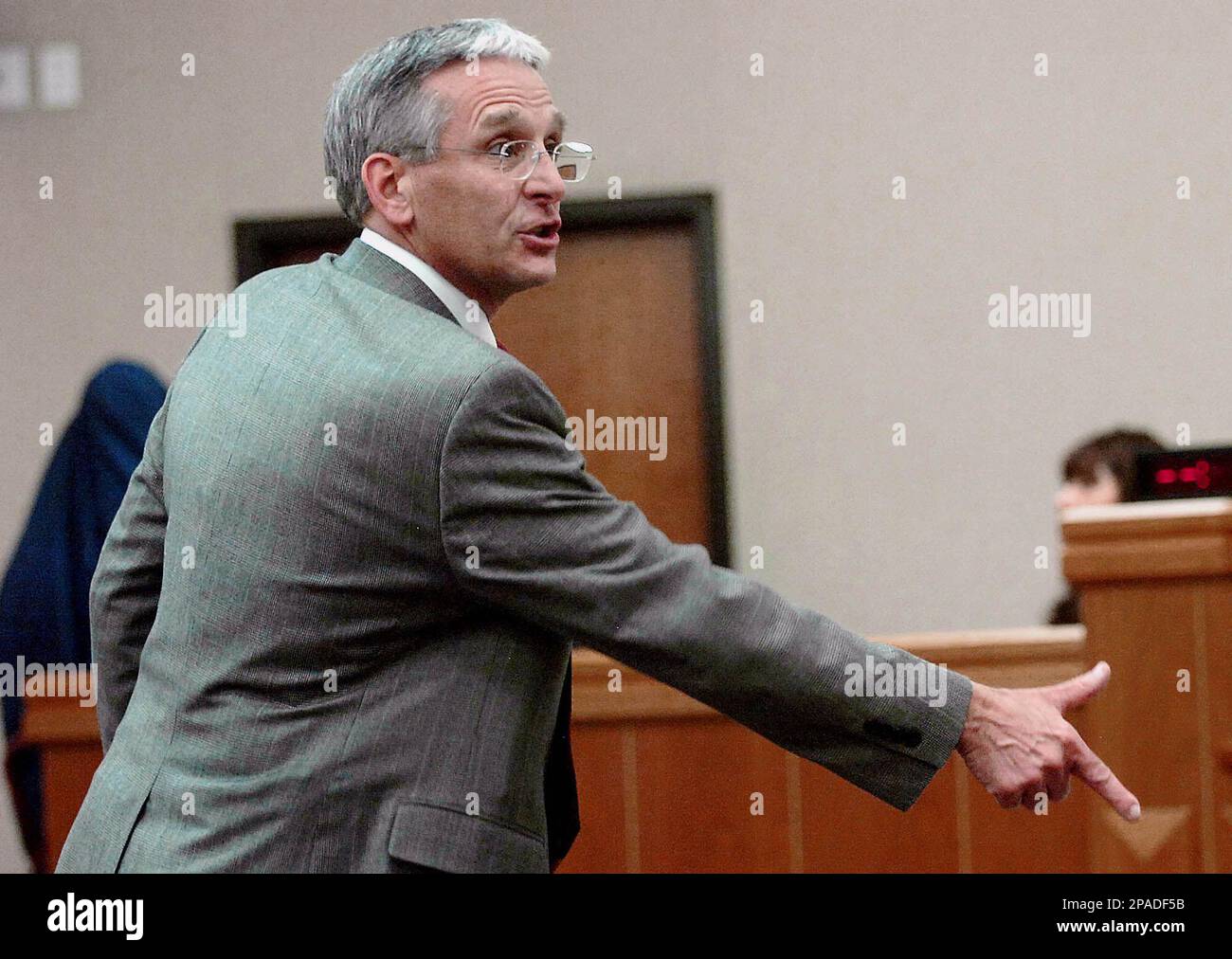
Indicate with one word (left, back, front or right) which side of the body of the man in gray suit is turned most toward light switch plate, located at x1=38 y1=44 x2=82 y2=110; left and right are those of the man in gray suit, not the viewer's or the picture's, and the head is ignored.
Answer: left

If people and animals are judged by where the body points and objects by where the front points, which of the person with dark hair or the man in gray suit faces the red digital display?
the man in gray suit

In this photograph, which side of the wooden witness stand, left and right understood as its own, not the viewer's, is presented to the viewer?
front

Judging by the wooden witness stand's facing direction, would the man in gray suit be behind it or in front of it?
in front

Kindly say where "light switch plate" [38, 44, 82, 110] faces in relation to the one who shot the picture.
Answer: facing the viewer

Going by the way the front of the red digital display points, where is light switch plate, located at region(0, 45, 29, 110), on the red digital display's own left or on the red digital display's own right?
on the red digital display's own right

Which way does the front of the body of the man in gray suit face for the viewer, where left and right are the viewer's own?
facing away from the viewer and to the right of the viewer

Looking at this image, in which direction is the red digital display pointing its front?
toward the camera
